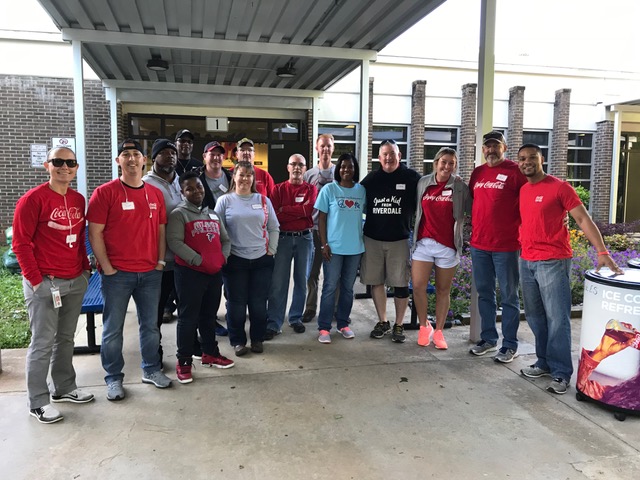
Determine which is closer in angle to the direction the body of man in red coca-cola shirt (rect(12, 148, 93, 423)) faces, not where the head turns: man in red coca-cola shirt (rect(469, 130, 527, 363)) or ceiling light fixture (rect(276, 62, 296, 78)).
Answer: the man in red coca-cola shirt

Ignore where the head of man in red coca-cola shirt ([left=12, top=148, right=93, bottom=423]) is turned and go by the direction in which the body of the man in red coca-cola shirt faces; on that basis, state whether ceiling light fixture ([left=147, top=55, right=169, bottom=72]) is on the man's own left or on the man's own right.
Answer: on the man's own left

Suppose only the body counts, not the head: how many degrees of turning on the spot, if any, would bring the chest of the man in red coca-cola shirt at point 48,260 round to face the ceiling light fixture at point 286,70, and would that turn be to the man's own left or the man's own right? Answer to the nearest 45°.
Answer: approximately 90° to the man's own left

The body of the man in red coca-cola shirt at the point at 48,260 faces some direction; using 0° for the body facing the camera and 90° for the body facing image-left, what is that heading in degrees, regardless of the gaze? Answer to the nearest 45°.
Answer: approximately 315°

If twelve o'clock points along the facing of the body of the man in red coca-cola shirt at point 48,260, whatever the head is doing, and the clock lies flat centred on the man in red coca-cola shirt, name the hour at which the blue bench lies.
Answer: The blue bench is roughly at 8 o'clock from the man in red coca-cola shirt.

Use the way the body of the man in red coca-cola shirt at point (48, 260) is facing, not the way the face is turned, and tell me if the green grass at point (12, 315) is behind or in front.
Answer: behind

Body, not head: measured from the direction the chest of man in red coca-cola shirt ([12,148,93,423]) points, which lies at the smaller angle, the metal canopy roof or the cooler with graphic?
the cooler with graphic
